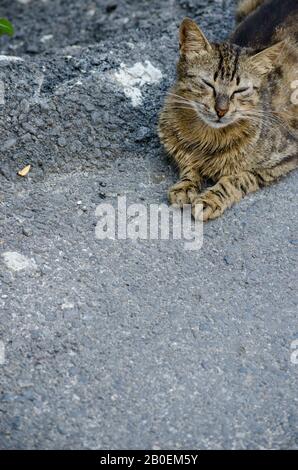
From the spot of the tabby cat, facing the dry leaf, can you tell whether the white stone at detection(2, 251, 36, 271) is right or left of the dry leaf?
left

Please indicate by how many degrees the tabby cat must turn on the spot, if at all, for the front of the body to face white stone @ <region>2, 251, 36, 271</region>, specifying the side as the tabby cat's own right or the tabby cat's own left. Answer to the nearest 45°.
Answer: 0° — it already faces it

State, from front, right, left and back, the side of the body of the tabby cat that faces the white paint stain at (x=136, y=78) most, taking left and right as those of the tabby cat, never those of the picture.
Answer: right

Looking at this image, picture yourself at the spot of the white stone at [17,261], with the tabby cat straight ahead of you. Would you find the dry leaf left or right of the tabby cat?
left

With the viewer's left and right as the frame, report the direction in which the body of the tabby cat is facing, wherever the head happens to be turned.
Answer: facing the viewer and to the left of the viewer

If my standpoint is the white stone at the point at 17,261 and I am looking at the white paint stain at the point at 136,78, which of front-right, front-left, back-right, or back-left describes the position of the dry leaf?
front-left

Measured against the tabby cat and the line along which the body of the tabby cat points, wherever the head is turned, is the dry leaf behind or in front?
in front

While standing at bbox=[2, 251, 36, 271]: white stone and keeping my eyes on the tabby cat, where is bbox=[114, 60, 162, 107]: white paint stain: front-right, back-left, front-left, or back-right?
front-left

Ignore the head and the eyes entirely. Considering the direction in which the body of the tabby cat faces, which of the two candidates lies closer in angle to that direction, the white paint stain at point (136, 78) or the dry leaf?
the dry leaf

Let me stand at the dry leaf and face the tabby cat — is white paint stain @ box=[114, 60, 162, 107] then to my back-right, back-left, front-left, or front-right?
front-left
